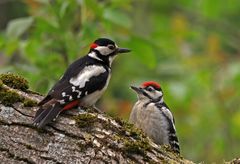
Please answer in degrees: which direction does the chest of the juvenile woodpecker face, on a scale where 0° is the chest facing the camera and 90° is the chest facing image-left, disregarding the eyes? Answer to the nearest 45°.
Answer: approximately 45°

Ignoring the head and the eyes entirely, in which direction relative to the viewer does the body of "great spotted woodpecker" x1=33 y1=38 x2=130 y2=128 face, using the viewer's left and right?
facing to the right of the viewer

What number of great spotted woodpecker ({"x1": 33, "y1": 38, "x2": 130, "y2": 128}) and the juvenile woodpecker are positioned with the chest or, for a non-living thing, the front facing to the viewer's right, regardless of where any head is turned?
1
